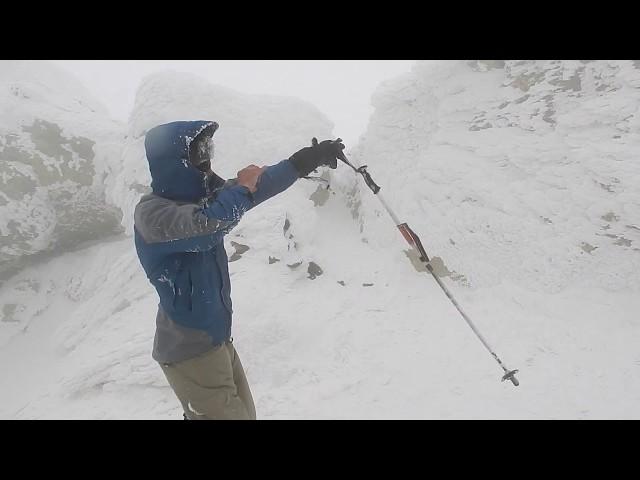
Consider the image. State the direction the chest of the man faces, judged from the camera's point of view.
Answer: to the viewer's right

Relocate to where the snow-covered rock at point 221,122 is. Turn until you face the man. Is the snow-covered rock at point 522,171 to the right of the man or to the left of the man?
left

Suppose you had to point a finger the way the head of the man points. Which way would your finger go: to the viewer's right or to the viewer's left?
to the viewer's right
